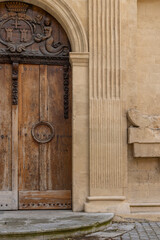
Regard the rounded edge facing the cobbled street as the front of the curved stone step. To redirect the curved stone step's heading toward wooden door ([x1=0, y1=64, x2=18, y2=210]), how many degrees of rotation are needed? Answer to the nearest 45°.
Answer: approximately 135° to its right

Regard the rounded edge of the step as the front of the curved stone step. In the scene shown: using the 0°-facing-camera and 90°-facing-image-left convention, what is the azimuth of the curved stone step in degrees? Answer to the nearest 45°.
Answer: approximately 0°
